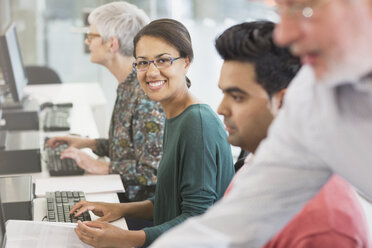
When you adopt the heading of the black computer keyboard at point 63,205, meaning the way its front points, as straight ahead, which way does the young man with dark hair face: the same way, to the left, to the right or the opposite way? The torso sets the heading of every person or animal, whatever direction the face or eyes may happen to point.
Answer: the opposite way

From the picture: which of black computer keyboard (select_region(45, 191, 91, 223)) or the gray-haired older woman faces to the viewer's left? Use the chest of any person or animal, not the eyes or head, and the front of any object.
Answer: the gray-haired older woman

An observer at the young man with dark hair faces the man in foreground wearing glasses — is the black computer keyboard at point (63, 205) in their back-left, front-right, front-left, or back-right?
back-right

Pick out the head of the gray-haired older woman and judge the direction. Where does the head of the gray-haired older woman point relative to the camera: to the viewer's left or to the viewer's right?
to the viewer's left

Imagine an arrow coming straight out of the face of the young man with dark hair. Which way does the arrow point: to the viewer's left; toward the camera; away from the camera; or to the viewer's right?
to the viewer's left

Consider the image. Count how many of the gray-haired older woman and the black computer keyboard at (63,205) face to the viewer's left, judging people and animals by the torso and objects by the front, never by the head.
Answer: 1

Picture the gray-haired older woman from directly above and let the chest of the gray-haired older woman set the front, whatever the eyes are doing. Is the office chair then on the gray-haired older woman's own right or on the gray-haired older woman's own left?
on the gray-haired older woman's own right

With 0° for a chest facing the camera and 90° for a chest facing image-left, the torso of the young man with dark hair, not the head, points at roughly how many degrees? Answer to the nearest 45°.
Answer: approximately 45°

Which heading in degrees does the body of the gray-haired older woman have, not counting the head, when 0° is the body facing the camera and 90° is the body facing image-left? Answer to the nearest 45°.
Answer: approximately 90°

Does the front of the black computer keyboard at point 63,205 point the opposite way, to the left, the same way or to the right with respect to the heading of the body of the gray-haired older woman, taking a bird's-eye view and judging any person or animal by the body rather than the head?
the opposite way

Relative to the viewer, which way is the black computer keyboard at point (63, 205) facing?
to the viewer's right
